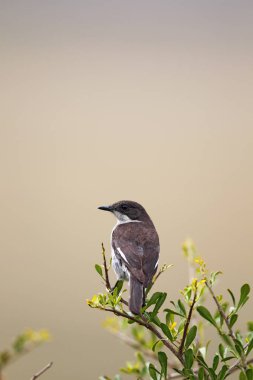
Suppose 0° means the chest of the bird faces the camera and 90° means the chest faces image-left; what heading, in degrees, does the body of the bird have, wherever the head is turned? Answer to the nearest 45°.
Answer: approximately 135°

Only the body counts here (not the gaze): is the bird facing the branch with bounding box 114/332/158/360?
no

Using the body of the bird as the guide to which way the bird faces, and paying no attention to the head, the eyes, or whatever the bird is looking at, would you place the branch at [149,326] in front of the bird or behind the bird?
behind

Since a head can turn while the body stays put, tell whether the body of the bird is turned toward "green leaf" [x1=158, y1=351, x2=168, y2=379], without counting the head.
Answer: no

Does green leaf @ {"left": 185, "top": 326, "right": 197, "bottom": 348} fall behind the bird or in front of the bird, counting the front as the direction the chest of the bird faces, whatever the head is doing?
behind
